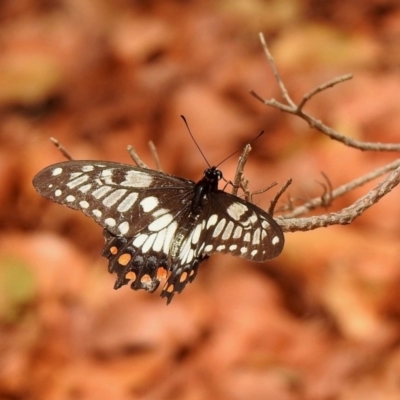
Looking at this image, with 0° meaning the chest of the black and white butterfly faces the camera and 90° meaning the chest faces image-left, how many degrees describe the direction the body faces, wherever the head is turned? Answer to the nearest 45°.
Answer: approximately 225°
